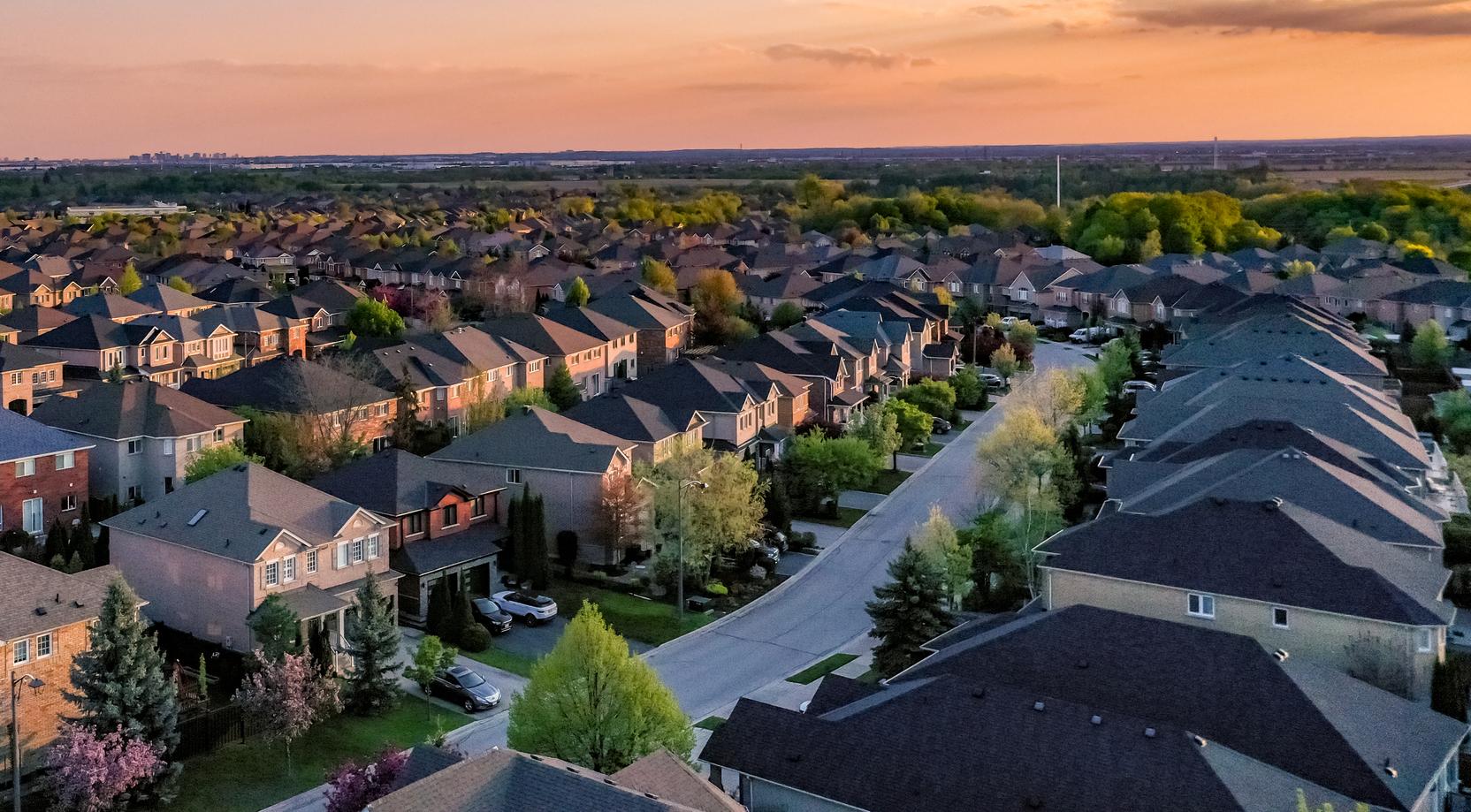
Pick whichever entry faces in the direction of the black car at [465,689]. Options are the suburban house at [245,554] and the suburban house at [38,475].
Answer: the suburban house at [245,554]

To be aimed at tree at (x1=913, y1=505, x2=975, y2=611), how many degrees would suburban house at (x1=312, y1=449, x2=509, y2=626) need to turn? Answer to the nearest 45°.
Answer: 0° — it already faces it

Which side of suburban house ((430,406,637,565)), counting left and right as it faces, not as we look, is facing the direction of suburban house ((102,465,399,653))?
right

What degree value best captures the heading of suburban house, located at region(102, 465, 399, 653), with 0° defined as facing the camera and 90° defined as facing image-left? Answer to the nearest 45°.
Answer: approximately 315°
